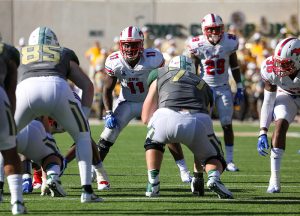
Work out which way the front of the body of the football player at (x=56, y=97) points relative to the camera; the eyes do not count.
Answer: away from the camera

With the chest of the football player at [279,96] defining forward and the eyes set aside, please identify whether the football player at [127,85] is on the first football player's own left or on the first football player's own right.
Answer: on the first football player's own right

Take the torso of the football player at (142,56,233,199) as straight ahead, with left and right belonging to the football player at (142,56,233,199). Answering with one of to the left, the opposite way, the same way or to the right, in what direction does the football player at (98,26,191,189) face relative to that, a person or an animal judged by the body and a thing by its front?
the opposite way

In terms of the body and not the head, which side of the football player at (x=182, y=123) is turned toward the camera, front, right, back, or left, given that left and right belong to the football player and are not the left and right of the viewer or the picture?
back

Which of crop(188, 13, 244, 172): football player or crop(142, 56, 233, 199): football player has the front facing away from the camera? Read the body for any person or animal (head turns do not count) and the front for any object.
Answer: crop(142, 56, 233, 199): football player

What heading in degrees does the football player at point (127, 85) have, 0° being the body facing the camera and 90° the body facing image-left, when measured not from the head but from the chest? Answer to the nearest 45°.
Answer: approximately 0°

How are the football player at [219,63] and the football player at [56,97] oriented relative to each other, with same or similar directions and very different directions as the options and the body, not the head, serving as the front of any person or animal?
very different directions

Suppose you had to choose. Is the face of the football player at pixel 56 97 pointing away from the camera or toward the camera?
away from the camera

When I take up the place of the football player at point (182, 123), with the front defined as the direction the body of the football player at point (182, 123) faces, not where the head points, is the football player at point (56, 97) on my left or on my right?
on my left

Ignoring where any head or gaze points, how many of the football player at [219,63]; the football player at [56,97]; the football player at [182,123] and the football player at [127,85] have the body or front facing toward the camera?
2
